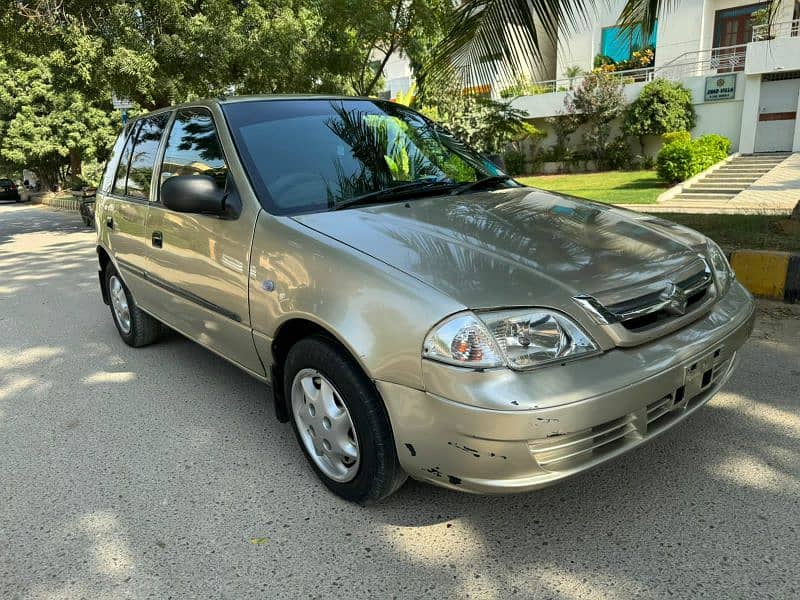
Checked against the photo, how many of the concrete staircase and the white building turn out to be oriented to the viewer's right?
0

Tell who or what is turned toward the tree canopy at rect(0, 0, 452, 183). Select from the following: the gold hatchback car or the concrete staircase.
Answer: the concrete staircase

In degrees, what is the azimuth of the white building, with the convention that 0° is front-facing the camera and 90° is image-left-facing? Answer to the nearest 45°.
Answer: approximately 45°

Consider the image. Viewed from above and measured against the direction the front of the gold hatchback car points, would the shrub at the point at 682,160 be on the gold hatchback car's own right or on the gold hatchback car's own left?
on the gold hatchback car's own left

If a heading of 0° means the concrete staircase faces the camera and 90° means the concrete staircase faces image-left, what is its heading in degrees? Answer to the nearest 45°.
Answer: approximately 45°

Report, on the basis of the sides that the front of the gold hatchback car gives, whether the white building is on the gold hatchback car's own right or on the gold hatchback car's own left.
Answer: on the gold hatchback car's own left

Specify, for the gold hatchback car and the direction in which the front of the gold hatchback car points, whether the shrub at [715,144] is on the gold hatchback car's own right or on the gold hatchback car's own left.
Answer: on the gold hatchback car's own left

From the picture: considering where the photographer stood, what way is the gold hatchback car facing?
facing the viewer and to the right of the viewer

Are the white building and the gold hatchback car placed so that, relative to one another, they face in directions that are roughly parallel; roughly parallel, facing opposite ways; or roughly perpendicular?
roughly perpendicular

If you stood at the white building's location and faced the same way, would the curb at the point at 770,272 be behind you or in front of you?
in front

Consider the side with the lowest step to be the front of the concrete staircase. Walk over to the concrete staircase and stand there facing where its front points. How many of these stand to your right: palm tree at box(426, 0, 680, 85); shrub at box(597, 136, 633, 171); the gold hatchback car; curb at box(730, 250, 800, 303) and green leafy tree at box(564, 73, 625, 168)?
2

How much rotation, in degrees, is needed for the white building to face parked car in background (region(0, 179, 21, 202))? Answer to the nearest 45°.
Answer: approximately 45° to its right

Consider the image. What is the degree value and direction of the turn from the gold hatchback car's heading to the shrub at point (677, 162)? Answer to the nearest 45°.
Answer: approximately 90° to its left

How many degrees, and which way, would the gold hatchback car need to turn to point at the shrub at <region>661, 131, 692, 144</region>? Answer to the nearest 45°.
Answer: approximately 90° to its left
